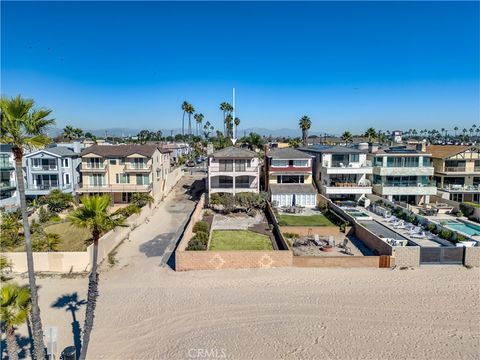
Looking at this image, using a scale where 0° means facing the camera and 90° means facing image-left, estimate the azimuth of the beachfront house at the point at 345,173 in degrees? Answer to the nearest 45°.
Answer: approximately 0°

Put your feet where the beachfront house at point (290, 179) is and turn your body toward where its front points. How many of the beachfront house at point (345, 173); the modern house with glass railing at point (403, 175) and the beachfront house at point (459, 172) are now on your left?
3

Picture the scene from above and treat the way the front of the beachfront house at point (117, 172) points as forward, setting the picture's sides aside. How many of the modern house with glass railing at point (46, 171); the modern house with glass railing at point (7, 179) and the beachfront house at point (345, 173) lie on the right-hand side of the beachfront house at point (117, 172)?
2

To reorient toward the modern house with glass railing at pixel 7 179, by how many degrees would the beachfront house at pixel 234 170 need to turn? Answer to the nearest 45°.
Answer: approximately 90° to its right

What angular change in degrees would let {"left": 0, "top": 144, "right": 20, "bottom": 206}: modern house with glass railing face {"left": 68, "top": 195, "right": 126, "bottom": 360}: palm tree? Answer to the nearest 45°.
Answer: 0° — it already faces it

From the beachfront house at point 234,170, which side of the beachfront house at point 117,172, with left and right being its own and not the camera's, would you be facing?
left

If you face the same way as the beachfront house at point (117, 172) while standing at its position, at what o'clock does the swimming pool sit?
The swimming pool is roughly at 10 o'clock from the beachfront house.

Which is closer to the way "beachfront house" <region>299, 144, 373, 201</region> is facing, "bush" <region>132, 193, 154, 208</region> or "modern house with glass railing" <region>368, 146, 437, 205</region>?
the bush

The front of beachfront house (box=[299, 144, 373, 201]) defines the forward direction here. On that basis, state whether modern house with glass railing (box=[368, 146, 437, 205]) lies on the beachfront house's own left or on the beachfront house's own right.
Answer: on the beachfront house's own left

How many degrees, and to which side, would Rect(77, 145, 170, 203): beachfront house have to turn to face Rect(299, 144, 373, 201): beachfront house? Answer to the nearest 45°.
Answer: approximately 90° to its left

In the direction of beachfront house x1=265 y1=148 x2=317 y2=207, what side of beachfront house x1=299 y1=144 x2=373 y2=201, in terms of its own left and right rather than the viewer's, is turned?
right

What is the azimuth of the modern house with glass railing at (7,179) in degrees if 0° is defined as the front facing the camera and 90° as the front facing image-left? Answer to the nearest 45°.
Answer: approximately 0°
